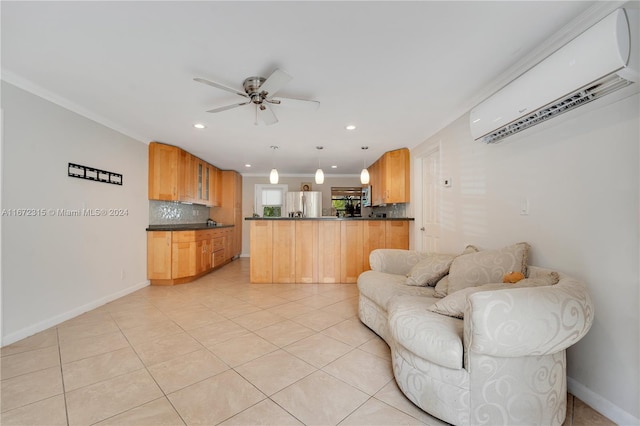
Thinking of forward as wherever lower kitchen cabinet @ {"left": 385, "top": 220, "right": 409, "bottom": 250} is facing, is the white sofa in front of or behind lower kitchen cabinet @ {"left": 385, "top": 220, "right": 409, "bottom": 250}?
in front

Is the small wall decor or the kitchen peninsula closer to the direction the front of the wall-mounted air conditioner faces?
the small wall decor

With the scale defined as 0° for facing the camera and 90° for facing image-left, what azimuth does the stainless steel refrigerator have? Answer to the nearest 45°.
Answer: approximately 0°

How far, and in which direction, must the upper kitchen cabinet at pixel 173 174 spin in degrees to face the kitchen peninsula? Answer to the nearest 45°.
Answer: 0° — it already faces it

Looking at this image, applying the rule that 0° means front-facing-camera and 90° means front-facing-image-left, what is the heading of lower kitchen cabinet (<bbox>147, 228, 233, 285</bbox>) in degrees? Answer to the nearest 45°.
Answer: approximately 315°

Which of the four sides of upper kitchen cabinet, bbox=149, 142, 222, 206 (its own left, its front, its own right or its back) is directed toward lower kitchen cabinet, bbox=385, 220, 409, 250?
front

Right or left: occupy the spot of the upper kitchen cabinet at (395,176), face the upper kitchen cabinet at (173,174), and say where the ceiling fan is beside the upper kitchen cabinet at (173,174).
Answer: left

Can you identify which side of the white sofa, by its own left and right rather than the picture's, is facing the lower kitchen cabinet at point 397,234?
right

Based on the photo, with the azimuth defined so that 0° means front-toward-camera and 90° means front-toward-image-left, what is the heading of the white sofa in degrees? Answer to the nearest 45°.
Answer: approximately 45°

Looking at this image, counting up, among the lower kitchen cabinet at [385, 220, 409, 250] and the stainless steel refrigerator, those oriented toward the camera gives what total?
2

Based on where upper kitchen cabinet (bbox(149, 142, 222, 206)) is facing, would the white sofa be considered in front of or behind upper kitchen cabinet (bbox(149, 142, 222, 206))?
in front

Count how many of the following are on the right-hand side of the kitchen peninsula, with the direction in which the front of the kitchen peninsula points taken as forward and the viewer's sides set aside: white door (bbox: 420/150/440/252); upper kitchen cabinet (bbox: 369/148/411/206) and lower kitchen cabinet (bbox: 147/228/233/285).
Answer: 1

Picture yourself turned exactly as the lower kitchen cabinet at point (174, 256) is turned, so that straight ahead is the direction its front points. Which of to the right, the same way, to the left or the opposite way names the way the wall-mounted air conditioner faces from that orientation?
the opposite way

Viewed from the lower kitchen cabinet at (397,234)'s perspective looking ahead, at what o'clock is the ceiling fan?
The ceiling fan is roughly at 1 o'clock from the lower kitchen cabinet.

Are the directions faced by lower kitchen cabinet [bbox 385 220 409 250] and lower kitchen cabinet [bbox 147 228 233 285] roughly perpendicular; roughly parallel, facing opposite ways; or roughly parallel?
roughly perpendicular

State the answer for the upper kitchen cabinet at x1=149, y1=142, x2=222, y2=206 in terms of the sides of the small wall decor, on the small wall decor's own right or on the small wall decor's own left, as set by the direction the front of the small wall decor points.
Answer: on the small wall decor's own left

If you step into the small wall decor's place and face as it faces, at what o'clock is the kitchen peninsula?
The kitchen peninsula is roughly at 11 o'clock from the small wall decor.
